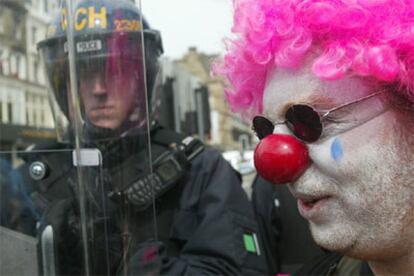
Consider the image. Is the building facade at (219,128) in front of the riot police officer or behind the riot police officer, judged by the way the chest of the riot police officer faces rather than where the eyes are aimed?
behind

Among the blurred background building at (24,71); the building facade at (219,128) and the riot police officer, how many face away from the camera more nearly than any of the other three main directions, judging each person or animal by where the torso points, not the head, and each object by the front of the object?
0

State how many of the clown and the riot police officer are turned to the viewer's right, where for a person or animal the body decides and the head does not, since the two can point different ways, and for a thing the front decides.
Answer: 0

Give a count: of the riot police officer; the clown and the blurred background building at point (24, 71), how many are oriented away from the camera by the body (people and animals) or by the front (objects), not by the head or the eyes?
0

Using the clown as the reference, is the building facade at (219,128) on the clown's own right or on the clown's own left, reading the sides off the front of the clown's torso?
on the clown's own right

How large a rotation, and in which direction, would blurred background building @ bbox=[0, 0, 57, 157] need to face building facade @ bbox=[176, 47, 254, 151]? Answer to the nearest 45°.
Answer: approximately 90° to its left

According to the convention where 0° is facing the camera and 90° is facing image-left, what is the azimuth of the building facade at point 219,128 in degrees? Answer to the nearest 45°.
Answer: approximately 45°

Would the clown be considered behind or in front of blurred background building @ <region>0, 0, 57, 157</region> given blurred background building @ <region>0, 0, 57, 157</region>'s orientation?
in front

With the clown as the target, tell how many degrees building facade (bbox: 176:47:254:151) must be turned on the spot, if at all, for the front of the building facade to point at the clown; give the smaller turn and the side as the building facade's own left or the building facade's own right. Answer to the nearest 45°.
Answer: approximately 45° to the building facade's own left

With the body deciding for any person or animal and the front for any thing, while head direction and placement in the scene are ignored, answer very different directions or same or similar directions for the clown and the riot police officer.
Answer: same or similar directions

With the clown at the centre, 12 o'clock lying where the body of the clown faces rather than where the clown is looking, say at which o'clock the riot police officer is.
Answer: The riot police officer is roughly at 2 o'clock from the clown.

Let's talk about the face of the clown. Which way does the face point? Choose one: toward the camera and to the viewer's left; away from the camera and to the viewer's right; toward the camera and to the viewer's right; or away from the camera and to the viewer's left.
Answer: toward the camera and to the viewer's left

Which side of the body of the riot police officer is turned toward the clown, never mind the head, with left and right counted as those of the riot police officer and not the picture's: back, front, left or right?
left

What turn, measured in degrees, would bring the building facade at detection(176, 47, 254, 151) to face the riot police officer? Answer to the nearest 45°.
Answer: approximately 45° to its left

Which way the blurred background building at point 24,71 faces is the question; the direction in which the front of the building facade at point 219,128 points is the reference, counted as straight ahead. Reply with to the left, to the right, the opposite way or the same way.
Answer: to the left

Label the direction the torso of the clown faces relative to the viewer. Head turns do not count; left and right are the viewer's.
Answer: facing the viewer and to the left of the viewer
